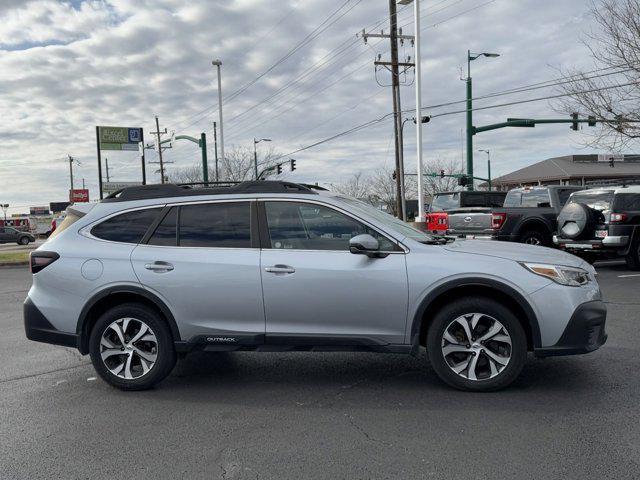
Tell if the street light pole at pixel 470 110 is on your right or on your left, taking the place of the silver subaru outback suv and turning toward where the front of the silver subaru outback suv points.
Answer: on your left

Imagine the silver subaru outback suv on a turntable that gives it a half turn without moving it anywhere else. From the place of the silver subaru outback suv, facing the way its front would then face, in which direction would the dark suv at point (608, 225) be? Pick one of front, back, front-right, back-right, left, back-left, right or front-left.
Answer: back-right

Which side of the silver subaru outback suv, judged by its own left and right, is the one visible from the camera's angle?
right

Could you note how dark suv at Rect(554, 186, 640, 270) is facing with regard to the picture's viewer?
facing away from the viewer and to the right of the viewer

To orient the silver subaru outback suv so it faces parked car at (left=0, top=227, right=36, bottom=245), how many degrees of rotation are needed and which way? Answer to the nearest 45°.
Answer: approximately 135° to its left

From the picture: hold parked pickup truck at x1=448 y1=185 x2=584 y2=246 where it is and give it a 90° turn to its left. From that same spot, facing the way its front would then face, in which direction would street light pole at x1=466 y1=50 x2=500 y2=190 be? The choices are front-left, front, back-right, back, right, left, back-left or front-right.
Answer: front-right

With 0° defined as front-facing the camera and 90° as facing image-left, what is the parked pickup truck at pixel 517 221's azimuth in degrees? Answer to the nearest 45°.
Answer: approximately 225°

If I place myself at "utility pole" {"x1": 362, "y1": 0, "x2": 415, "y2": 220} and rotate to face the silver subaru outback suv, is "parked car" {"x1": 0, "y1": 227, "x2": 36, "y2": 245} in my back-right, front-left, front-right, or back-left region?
back-right
